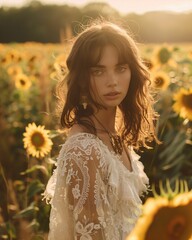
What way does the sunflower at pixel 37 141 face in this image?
toward the camera

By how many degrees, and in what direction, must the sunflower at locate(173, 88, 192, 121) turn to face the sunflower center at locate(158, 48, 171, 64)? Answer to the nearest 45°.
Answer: approximately 180°

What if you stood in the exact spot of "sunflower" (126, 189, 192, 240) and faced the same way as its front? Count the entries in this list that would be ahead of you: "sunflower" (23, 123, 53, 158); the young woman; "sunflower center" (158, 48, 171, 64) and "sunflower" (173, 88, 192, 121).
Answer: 0

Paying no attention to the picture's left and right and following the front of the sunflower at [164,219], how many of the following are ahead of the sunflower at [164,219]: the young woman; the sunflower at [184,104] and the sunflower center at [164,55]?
0

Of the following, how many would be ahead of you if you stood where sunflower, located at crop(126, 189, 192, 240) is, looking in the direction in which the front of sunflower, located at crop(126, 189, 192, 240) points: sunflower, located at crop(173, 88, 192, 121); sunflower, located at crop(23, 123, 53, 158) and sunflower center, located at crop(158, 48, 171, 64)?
0

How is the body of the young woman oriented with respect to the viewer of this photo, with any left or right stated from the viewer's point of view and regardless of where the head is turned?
facing the viewer and to the right of the viewer

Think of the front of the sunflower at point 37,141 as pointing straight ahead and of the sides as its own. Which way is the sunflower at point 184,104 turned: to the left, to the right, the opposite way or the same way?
the same way

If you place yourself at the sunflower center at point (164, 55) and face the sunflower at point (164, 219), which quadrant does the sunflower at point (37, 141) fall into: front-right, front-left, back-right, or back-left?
front-right

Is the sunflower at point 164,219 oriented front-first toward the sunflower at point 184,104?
no

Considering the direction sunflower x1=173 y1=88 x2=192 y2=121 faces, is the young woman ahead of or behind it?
ahead

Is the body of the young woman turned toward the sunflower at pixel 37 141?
no

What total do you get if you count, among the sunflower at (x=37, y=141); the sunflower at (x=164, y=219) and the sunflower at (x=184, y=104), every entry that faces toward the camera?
3

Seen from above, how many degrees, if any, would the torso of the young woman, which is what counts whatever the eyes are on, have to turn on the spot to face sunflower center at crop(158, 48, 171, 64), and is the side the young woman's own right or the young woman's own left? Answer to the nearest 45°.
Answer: approximately 135° to the young woman's own left

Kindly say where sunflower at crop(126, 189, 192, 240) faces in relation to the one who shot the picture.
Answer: facing the viewer

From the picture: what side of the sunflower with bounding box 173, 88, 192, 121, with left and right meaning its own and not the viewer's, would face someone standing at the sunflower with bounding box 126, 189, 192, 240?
front

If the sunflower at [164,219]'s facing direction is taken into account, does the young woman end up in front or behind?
behind

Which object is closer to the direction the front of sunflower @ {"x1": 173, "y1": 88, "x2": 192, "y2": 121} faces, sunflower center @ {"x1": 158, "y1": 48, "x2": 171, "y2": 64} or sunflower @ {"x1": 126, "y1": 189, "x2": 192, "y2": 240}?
the sunflower
